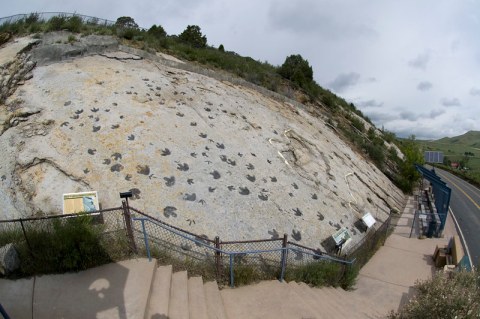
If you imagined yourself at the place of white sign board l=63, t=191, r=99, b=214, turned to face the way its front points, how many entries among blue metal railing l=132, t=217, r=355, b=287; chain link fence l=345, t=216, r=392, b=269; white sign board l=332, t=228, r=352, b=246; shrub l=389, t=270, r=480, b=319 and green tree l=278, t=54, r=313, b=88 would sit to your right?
0

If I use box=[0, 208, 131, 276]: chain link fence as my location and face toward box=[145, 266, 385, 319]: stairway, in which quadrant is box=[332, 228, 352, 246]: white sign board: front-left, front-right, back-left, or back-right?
front-left

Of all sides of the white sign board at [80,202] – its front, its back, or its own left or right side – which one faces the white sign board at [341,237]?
left

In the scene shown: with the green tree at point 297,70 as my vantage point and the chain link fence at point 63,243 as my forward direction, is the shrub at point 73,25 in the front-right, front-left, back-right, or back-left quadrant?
front-right

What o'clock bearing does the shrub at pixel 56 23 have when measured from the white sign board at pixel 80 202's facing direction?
The shrub is roughly at 6 o'clock from the white sign board.

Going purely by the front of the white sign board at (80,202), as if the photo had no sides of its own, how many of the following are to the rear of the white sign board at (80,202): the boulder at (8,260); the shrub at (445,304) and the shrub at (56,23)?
1

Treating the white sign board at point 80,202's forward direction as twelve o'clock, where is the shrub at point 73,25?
The shrub is roughly at 6 o'clock from the white sign board.

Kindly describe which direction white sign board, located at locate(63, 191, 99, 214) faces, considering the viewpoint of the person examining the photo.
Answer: facing the viewer

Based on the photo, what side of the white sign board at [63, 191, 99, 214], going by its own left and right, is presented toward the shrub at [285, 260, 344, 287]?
left

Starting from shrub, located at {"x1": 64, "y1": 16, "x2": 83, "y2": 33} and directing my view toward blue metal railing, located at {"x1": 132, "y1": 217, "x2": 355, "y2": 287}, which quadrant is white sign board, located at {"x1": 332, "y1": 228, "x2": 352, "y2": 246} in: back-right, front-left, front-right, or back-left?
front-left

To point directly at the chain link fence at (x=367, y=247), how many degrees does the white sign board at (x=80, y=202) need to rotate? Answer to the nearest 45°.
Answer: approximately 90° to its left

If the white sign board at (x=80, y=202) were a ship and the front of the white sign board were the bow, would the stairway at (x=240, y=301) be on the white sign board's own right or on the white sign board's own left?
on the white sign board's own left

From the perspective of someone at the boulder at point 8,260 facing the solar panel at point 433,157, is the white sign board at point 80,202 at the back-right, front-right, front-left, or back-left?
front-left

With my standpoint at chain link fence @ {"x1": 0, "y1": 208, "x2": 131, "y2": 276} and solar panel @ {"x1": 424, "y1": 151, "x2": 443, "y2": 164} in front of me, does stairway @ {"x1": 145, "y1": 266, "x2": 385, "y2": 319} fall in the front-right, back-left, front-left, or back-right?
front-right

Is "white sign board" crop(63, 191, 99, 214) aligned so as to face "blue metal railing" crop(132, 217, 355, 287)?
no

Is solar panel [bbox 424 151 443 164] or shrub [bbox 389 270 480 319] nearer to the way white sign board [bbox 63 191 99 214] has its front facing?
the shrub
